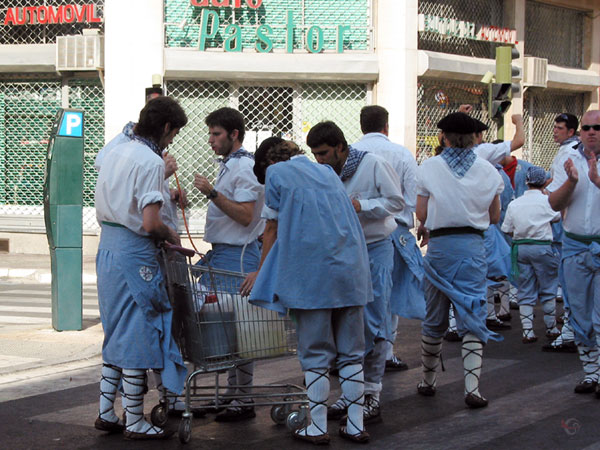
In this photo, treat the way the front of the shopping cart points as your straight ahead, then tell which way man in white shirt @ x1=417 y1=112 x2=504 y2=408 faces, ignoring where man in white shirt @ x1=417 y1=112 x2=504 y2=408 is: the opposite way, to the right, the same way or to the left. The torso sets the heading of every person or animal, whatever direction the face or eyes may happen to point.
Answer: to the left

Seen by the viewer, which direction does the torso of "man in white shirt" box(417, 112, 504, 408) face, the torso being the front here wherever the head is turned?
away from the camera

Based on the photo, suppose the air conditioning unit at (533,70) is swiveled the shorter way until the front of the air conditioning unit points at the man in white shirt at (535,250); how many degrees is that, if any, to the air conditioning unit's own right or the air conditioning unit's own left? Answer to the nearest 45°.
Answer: approximately 45° to the air conditioning unit's own right

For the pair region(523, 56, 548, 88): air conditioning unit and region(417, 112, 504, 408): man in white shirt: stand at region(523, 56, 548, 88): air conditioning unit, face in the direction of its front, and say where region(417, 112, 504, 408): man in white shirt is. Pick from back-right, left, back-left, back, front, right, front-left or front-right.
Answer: front-right

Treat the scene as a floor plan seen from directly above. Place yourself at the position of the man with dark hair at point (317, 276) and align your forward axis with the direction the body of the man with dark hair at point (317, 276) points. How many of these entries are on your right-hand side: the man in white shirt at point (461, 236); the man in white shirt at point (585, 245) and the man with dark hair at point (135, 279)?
2

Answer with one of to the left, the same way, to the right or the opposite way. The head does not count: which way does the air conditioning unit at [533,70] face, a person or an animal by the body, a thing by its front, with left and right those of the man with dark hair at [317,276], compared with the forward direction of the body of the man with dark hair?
the opposite way

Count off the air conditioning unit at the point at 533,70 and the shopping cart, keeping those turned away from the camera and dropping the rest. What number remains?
0

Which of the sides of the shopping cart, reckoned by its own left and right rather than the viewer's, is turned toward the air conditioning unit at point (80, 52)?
left

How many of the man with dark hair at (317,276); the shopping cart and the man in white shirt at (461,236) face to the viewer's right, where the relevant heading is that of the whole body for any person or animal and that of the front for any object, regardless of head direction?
1

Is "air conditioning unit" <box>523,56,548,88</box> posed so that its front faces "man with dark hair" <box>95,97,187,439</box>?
no

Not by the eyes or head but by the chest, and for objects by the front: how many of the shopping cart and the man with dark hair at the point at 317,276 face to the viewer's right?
1

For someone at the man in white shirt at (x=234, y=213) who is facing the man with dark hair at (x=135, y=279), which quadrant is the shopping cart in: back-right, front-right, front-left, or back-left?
front-left

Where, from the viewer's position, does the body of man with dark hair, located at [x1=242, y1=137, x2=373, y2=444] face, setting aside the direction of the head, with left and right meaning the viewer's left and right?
facing away from the viewer and to the left of the viewer

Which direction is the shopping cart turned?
to the viewer's right
